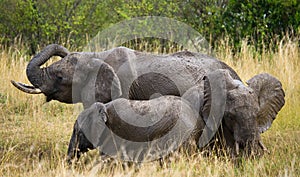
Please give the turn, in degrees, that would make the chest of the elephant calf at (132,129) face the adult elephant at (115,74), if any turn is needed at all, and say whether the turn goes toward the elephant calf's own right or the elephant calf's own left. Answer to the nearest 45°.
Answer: approximately 90° to the elephant calf's own right

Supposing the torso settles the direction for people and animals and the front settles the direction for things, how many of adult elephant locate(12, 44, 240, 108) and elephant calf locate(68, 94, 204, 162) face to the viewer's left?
2

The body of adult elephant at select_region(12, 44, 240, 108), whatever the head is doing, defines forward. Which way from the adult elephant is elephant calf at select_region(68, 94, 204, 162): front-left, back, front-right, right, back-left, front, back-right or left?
left

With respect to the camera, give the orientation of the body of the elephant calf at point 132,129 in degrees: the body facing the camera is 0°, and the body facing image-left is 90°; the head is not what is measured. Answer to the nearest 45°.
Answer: approximately 90°

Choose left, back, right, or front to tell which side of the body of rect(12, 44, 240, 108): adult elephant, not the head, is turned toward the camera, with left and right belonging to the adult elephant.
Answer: left
